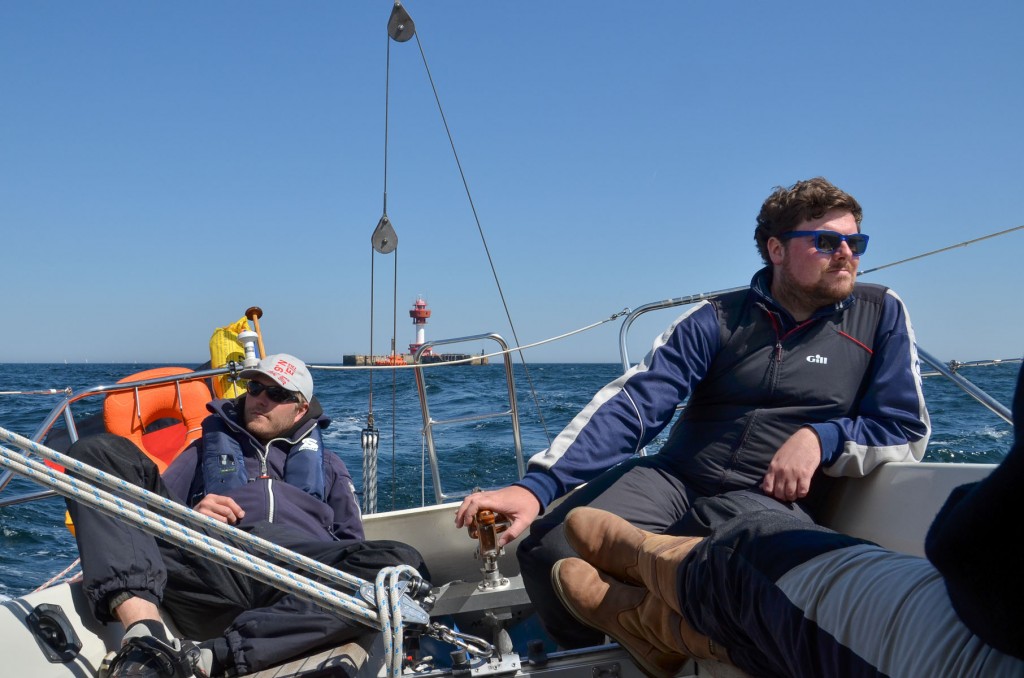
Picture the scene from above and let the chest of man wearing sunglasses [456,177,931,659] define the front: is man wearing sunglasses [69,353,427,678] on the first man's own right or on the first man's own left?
on the first man's own right

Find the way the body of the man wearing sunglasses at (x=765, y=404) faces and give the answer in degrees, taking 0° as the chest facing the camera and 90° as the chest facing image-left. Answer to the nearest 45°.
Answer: approximately 0°

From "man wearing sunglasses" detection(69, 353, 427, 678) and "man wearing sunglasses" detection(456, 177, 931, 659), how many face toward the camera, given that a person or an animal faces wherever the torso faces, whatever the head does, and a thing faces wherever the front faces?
2

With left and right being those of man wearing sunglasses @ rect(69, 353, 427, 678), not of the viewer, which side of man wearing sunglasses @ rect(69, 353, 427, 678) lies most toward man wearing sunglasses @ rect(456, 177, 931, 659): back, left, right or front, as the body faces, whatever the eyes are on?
left
